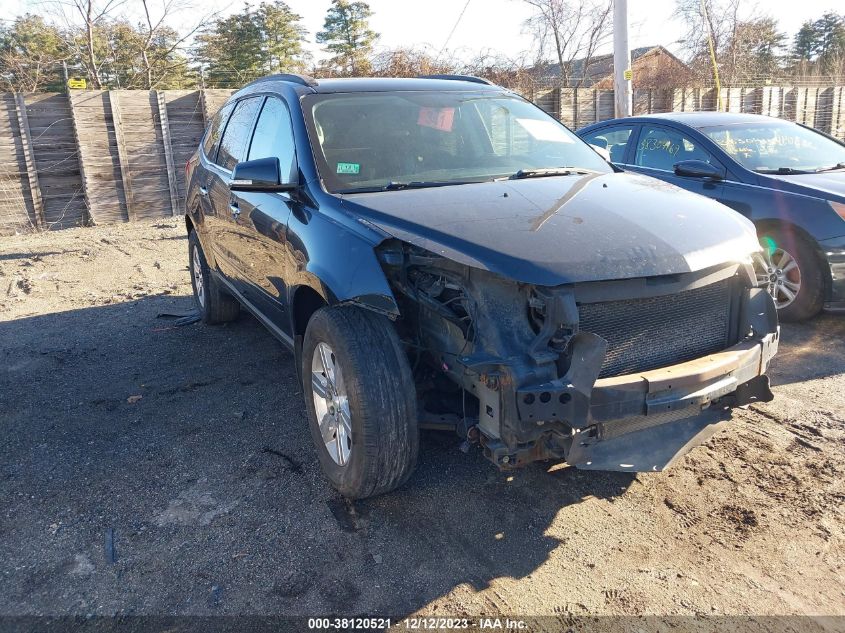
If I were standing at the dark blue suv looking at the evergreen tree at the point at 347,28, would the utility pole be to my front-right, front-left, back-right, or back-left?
front-right

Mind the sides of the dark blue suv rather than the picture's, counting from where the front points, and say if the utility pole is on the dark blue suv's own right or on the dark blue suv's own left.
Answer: on the dark blue suv's own left

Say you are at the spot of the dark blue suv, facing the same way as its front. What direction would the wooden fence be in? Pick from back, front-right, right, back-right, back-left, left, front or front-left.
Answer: back

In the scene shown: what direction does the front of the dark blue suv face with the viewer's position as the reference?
facing the viewer and to the right of the viewer

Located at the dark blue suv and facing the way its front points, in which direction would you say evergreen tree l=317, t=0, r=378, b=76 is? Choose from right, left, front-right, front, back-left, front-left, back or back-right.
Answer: back-left
